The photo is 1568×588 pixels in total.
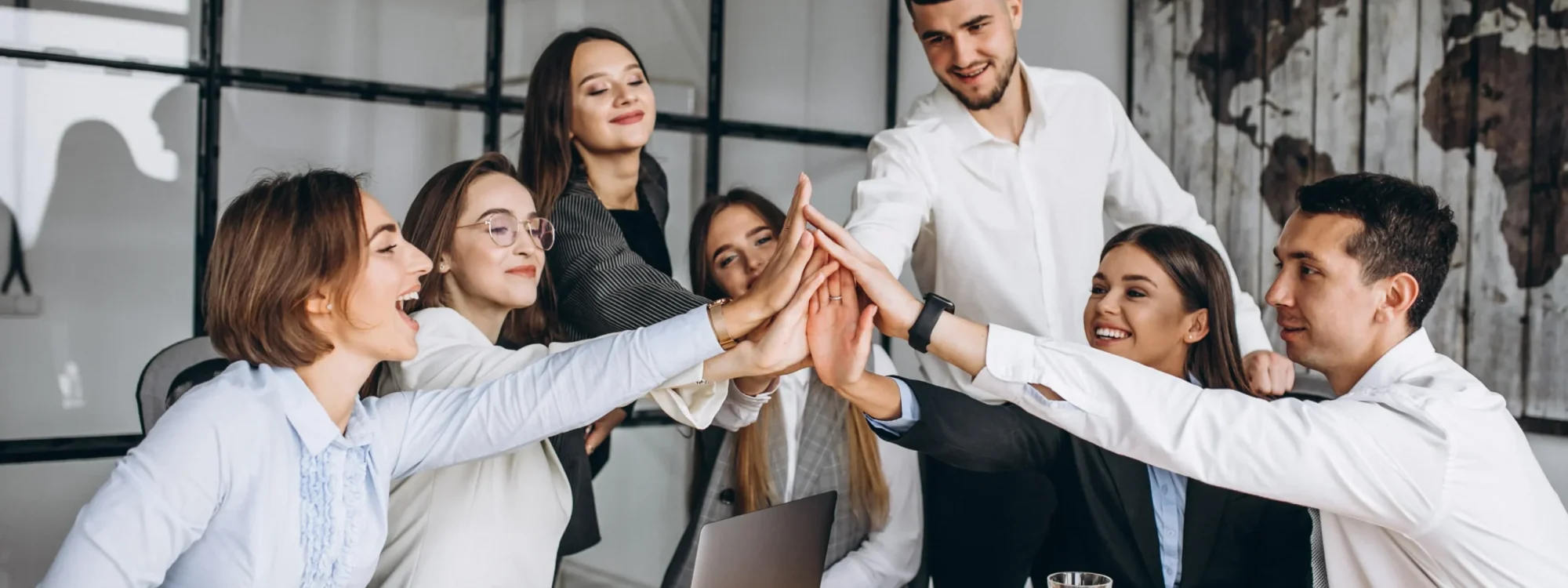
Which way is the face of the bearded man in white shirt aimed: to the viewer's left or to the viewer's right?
to the viewer's left

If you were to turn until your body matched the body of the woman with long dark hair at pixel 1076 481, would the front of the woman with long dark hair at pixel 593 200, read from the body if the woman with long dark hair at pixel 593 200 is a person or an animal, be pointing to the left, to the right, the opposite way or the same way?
to the left

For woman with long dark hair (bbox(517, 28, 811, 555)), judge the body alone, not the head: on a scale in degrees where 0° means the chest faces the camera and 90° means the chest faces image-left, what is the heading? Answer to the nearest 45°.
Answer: approximately 315°

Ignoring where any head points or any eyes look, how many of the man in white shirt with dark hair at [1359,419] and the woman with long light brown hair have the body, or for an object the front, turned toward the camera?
1

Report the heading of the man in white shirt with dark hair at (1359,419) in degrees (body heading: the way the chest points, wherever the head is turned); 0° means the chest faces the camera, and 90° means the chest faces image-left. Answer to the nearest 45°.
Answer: approximately 90°

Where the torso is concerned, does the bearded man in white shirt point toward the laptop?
yes

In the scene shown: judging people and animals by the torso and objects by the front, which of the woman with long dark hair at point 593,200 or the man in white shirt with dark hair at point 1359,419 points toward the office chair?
the man in white shirt with dark hair

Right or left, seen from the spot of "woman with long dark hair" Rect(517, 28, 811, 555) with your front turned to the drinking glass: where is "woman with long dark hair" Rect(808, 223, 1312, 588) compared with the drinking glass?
left

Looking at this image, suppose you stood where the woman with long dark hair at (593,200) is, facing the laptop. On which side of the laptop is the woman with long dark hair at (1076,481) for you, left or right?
left
